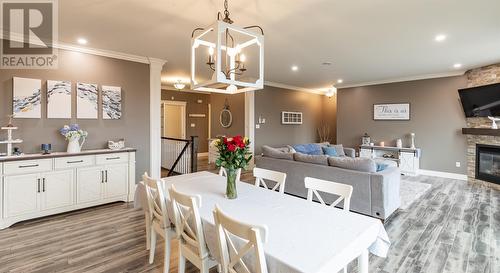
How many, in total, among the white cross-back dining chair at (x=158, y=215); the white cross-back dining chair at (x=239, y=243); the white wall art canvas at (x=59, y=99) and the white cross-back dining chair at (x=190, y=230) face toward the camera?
1

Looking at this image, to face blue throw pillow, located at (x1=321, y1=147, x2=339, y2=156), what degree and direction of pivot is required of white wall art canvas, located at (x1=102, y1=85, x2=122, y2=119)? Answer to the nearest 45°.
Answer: approximately 90° to its left

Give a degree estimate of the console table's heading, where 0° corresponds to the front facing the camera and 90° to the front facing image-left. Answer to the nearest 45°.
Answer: approximately 45°

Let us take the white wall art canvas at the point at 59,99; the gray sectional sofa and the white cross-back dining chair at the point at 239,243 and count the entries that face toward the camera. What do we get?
1

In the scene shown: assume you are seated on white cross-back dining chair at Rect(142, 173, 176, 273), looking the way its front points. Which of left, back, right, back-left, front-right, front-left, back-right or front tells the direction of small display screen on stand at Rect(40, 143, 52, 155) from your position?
left

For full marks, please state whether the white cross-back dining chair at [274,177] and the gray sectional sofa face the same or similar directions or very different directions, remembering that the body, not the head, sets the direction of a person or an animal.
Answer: very different directions

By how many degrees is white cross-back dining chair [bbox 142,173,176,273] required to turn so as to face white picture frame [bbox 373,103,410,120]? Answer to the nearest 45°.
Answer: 0° — it already faces it

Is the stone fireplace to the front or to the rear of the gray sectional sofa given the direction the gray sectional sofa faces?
to the front

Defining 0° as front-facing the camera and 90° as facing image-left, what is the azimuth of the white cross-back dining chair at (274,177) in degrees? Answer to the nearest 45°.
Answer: approximately 45°

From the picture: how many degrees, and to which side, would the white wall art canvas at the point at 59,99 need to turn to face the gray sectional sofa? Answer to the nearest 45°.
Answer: approximately 45° to its left

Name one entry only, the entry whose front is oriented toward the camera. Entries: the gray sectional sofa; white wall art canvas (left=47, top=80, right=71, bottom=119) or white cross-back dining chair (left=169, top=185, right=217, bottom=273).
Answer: the white wall art canvas

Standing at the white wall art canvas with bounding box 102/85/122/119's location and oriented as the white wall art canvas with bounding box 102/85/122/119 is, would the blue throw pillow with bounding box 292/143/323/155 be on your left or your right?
on your left
